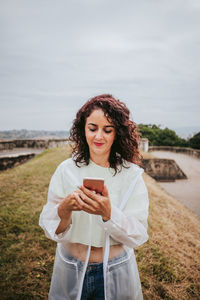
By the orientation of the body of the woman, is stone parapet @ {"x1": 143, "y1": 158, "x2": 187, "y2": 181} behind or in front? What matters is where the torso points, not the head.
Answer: behind

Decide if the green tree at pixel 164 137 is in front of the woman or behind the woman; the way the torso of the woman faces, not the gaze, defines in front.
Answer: behind

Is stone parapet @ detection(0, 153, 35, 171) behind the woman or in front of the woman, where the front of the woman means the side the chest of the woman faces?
behind

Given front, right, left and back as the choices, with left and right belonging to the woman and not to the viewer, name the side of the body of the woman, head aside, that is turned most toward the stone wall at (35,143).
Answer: back

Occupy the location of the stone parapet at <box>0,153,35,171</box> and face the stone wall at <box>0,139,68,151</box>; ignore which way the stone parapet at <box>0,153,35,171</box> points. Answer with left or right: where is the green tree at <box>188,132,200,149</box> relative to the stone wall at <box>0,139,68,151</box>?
right

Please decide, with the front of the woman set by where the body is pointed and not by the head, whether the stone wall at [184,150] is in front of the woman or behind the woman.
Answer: behind

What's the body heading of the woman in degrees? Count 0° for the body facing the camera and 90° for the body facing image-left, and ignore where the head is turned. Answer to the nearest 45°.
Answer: approximately 0°
